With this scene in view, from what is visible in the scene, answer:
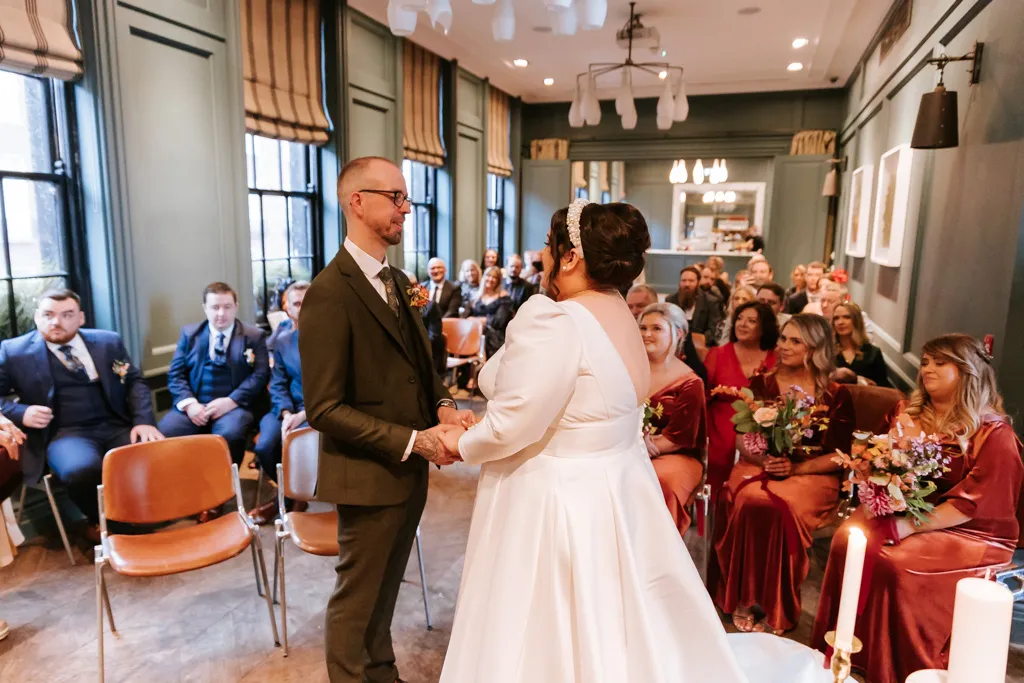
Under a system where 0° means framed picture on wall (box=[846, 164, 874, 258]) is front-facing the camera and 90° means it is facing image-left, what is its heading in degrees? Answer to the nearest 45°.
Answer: approximately 90°

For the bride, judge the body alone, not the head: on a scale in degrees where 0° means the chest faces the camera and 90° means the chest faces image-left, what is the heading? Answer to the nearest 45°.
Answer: approximately 135°

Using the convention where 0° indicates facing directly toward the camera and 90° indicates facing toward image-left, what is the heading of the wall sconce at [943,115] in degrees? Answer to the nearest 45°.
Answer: approximately 90°

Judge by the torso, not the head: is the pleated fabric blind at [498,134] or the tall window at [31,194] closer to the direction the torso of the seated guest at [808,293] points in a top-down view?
the tall window

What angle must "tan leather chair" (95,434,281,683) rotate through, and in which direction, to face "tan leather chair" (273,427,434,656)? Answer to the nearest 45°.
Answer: approximately 90° to its left

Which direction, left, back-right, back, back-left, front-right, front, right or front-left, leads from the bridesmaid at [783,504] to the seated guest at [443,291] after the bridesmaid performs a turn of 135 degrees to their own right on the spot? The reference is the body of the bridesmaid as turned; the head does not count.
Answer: front-left

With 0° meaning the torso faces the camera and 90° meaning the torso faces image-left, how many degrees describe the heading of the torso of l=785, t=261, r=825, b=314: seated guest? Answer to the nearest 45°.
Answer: approximately 0°

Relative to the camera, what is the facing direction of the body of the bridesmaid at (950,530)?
to the viewer's left

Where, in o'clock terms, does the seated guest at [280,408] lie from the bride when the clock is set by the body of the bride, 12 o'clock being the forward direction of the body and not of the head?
The seated guest is roughly at 12 o'clock from the bride.

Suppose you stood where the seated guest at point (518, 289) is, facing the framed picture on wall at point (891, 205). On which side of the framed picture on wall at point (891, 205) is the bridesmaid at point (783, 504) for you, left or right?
right

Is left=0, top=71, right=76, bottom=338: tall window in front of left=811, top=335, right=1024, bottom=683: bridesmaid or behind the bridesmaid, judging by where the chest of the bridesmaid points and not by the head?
in front

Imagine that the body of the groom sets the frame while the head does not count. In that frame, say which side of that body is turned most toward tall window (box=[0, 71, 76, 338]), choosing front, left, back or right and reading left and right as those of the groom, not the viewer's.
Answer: back

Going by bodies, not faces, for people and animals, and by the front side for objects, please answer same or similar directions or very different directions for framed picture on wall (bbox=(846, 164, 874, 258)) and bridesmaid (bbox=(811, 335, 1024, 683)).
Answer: same or similar directions

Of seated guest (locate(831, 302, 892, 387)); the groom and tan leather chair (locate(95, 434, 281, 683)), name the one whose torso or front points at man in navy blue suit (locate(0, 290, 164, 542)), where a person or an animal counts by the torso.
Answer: the seated guest

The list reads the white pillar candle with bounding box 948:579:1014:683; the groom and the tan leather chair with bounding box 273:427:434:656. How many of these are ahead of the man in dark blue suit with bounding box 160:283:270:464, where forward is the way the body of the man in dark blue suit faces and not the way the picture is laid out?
3

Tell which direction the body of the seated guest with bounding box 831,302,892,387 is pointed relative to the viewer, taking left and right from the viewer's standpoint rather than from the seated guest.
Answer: facing the viewer and to the left of the viewer

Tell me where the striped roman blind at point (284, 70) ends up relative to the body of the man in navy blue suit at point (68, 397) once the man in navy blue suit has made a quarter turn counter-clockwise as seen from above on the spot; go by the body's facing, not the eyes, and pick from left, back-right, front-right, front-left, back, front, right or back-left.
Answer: front-left

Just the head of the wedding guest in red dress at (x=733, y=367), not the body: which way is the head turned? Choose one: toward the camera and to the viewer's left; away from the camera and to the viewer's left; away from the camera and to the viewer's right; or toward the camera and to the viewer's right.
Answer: toward the camera and to the viewer's left
